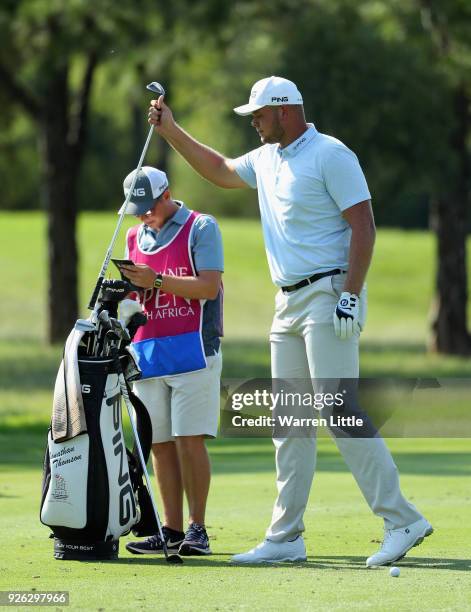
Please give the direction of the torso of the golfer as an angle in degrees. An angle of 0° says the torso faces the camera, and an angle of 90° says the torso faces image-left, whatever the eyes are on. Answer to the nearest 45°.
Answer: approximately 45°

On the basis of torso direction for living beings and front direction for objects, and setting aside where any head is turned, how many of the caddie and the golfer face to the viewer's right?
0

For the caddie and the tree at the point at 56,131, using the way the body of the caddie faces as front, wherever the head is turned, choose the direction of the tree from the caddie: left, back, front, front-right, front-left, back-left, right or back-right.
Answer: back-right

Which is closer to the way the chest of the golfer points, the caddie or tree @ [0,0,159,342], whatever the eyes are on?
the caddie

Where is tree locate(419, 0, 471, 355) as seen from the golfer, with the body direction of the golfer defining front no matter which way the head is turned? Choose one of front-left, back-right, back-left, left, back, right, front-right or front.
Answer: back-right

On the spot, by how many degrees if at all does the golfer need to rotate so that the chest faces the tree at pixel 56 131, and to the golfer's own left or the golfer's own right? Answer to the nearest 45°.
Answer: approximately 135° to the golfer's own right

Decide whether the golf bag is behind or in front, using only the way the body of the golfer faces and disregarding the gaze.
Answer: in front
